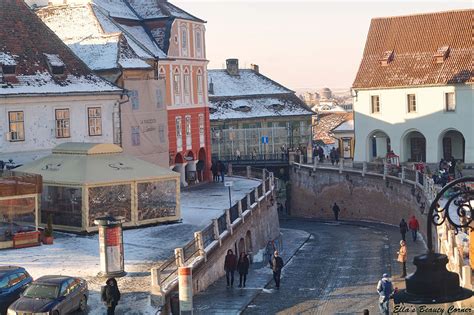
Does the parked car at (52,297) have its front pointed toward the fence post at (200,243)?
no

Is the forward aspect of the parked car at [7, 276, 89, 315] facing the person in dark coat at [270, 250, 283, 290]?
no

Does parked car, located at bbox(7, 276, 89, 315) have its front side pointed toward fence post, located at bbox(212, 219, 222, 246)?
no

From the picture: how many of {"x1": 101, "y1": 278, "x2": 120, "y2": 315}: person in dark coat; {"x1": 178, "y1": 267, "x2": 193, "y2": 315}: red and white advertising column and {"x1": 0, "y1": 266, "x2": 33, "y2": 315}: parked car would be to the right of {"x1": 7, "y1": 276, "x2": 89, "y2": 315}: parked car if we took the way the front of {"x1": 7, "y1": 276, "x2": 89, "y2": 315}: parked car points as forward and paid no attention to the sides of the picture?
1

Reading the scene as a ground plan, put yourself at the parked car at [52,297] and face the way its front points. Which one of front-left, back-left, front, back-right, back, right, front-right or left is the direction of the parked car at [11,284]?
right

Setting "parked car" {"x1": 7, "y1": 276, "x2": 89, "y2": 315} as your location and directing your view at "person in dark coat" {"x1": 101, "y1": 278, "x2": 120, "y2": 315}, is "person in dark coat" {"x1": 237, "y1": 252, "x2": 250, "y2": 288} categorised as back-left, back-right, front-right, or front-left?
front-left

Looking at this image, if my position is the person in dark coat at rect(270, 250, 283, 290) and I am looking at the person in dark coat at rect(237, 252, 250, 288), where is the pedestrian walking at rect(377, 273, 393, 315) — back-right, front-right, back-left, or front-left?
back-left

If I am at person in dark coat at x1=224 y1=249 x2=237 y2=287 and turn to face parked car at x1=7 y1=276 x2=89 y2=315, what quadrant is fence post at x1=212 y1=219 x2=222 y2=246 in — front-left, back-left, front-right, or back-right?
back-right
